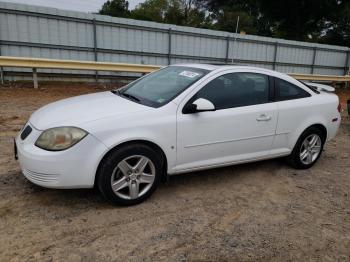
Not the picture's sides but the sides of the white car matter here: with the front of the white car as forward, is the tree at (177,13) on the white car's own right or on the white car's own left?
on the white car's own right

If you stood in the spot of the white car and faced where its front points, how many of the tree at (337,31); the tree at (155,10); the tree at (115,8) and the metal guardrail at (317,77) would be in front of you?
0

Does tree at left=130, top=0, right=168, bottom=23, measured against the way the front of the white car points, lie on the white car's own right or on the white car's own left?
on the white car's own right

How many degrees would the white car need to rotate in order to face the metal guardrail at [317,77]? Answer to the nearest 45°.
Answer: approximately 180°

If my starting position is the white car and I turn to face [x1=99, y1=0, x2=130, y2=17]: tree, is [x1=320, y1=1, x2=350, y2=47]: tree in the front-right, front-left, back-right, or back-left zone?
front-right

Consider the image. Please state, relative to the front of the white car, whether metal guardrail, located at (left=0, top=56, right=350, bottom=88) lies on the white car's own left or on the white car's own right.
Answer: on the white car's own right

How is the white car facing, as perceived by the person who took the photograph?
facing the viewer and to the left of the viewer

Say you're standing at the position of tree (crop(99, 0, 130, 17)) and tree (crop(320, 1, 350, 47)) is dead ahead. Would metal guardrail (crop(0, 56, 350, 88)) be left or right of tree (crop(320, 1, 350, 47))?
right

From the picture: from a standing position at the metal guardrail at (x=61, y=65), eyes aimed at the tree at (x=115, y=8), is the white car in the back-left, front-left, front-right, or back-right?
back-right

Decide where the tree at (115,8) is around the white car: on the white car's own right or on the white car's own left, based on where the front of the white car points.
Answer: on the white car's own right

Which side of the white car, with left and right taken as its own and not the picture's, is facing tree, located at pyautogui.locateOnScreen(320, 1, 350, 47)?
back

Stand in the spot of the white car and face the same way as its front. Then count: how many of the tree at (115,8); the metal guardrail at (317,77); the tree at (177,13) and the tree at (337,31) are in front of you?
0

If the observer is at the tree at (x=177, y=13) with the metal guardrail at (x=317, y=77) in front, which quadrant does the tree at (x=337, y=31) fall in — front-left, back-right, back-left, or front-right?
front-left
